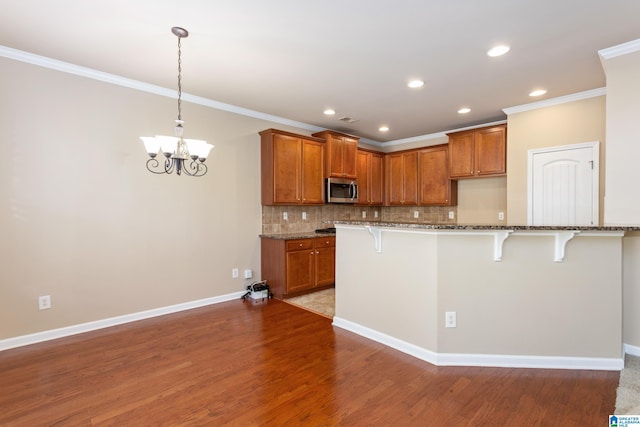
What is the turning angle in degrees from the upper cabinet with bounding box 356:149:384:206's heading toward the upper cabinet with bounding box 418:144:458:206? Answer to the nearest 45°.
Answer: approximately 45° to its left

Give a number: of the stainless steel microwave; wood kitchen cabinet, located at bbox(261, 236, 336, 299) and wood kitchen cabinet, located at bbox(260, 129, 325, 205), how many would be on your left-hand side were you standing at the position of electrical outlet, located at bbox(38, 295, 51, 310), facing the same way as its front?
3

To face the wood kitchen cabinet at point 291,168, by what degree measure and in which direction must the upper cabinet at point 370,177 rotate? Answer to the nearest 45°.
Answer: approximately 90° to its right

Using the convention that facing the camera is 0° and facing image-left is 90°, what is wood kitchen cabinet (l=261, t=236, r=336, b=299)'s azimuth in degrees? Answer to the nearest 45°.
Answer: approximately 315°

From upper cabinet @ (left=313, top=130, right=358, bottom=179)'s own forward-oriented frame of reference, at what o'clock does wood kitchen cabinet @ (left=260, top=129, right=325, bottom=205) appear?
The wood kitchen cabinet is roughly at 3 o'clock from the upper cabinet.

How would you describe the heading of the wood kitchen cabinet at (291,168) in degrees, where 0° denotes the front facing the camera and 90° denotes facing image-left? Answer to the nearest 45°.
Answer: approximately 315°

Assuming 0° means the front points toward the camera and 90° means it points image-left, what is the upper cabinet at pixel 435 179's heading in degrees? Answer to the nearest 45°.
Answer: approximately 45°

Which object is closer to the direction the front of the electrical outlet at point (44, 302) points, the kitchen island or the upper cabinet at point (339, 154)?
the kitchen island
